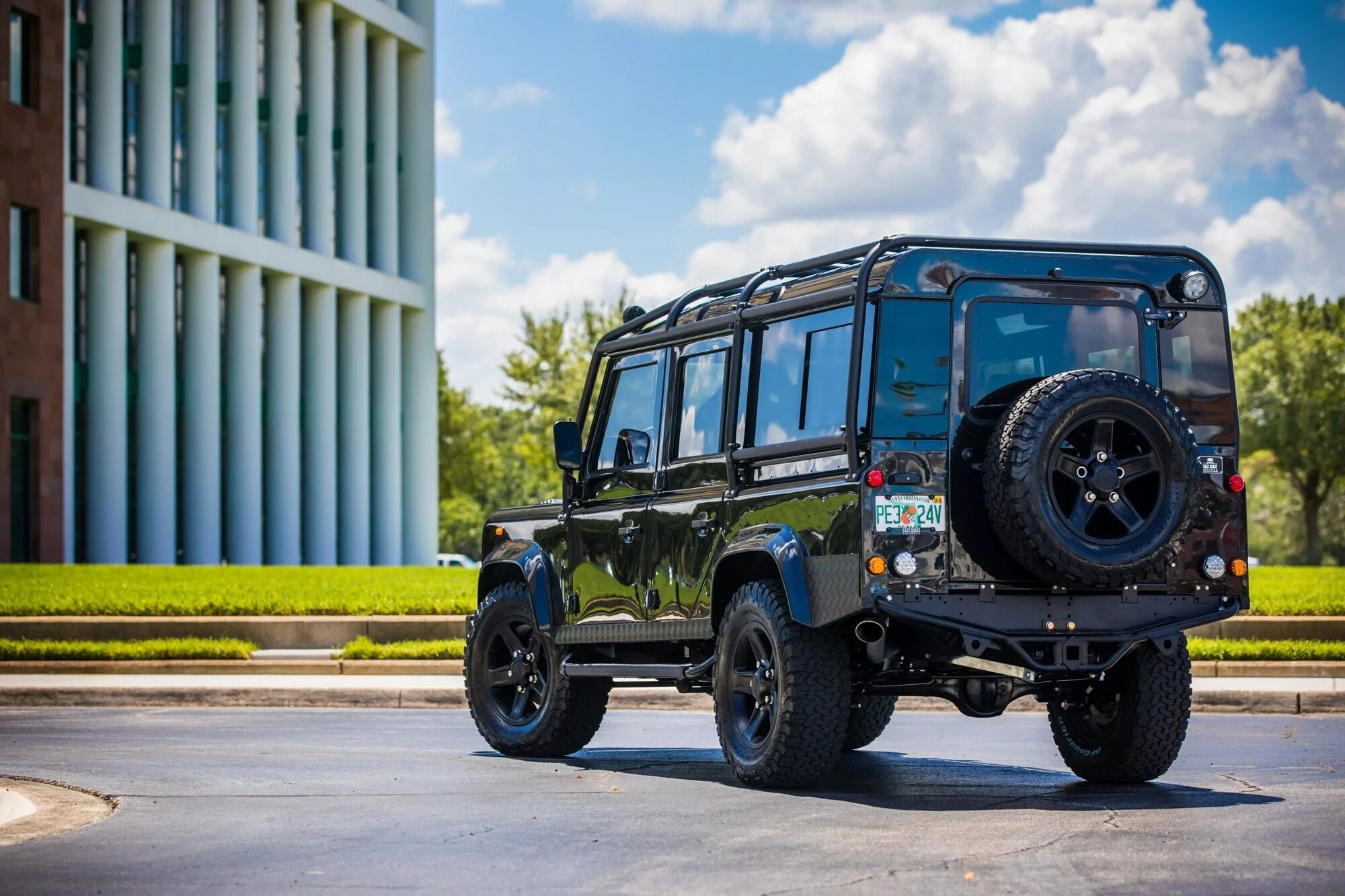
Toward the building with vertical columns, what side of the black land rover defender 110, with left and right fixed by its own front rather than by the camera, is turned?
front

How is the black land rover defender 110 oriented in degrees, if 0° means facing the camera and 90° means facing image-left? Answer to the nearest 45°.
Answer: approximately 135°
